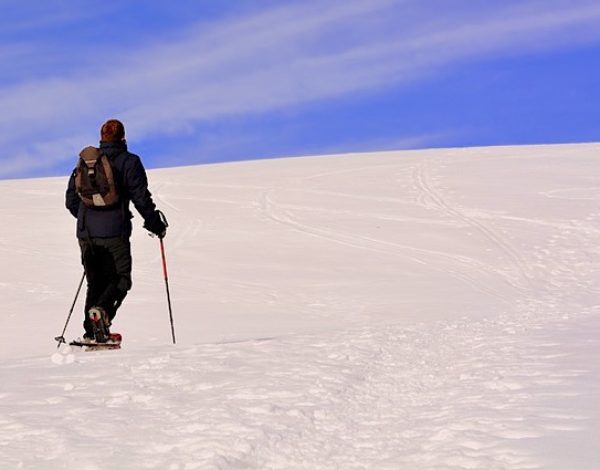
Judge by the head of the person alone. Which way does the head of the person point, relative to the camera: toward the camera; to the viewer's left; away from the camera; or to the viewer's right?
away from the camera

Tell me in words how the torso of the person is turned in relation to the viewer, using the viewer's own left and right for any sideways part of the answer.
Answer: facing away from the viewer and to the right of the viewer
